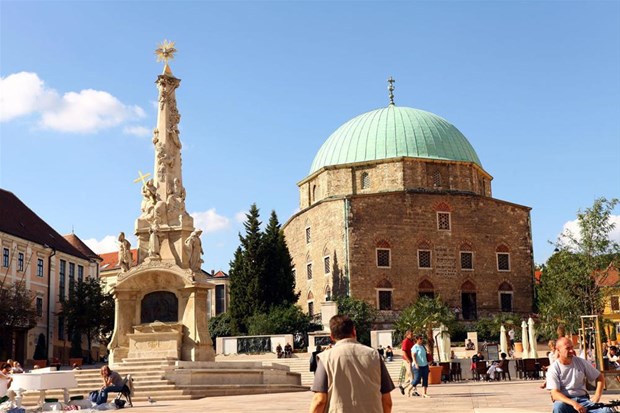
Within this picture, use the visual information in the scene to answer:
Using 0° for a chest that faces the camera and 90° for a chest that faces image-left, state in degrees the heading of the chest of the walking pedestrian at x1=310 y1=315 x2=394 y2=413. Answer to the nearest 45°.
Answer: approximately 180°

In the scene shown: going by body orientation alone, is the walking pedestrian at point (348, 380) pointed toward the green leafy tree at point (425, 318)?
yes

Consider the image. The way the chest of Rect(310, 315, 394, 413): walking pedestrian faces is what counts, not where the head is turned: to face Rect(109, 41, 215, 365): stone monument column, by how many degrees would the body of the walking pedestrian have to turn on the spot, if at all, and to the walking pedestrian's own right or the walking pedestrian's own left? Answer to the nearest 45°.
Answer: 0° — they already face it

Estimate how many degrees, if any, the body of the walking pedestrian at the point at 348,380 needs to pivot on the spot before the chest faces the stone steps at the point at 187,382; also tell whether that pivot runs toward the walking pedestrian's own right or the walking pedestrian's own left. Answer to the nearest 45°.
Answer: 0° — they already face it

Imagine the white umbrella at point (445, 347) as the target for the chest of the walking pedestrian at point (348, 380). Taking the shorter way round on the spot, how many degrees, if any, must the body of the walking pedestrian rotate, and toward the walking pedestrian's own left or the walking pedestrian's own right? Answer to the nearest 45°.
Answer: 0° — they already face it

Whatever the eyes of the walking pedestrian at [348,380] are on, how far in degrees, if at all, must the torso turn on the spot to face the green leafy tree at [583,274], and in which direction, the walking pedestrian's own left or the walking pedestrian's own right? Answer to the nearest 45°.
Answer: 0° — they already face it

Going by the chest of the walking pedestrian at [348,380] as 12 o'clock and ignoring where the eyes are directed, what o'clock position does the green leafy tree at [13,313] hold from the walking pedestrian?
The green leafy tree is roughly at 11 o'clock from the walking pedestrian.

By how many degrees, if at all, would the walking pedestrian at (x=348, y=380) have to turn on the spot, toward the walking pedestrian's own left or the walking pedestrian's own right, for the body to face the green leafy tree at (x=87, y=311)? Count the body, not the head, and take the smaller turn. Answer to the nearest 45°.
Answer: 0° — they already face it
